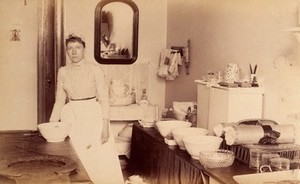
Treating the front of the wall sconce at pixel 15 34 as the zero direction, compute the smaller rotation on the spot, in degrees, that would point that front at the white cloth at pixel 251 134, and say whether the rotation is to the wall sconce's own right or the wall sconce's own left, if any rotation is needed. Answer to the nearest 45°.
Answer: approximately 45° to the wall sconce's own left

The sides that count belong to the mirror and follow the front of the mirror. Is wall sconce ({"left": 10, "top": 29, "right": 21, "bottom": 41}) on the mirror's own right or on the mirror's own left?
on the mirror's own right

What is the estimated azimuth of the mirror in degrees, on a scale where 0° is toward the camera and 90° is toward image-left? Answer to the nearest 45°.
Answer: approximately 0°

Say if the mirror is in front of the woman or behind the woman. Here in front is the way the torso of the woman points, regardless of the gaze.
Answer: behind

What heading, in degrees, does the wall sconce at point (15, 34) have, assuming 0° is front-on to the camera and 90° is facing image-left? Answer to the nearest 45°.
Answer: approximately 0°

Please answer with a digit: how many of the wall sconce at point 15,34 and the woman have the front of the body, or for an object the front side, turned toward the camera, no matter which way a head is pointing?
2

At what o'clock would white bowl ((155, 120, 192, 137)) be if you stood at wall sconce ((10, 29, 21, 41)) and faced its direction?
The white bowl is roughly at 11 o'clock from the wall sconce.

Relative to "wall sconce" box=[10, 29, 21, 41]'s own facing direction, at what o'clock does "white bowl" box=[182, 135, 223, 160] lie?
The white bowl is roughly at 11 o'clock from the wall sconce.
